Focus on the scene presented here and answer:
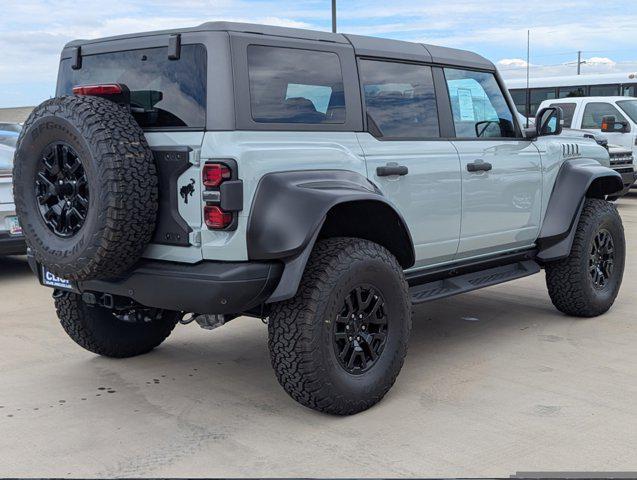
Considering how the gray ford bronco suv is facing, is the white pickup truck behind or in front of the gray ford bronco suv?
in front

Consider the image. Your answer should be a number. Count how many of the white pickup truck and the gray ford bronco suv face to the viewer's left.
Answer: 0

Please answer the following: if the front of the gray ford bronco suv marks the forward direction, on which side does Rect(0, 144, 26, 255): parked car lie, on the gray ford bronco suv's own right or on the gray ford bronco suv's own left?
on the gray ford bronco suv's own left

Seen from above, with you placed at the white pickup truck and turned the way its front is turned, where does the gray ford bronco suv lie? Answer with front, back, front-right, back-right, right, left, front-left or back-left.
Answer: front-right

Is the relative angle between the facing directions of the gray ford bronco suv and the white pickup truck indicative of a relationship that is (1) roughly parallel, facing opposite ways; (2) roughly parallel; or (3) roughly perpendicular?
roughly perpendicular

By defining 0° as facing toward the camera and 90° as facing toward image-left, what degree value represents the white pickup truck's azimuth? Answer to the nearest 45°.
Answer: approximately 315°

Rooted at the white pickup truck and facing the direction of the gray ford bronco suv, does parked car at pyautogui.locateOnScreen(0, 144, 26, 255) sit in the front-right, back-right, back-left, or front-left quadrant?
front-right

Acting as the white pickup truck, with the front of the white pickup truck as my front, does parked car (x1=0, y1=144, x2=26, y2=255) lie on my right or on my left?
on my right

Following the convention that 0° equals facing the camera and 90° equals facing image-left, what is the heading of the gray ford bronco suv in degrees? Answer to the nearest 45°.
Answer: approximately 225°
